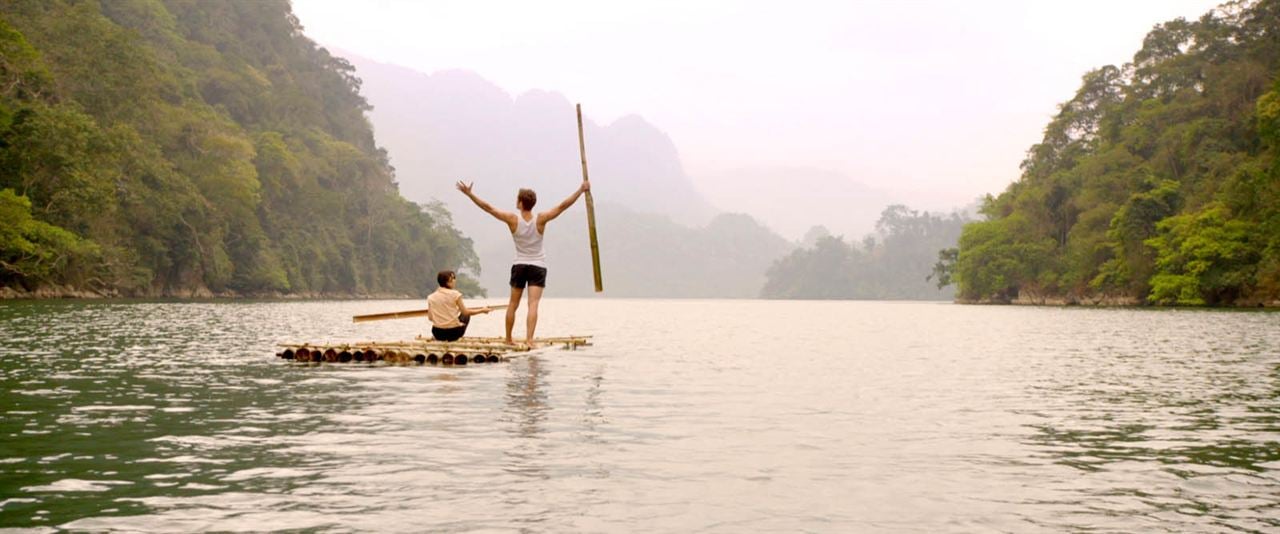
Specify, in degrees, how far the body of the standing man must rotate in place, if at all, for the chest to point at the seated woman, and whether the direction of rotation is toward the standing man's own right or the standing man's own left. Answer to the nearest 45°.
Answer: approximately 45° to the standing man's own left

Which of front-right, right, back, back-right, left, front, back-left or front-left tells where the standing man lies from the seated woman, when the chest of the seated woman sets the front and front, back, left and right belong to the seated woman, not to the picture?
right

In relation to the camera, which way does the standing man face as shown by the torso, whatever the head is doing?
away from the camera

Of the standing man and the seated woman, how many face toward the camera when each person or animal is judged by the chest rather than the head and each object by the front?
0

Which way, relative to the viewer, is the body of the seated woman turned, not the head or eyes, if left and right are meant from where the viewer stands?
facing away from the viewer and to the right of the viewer
